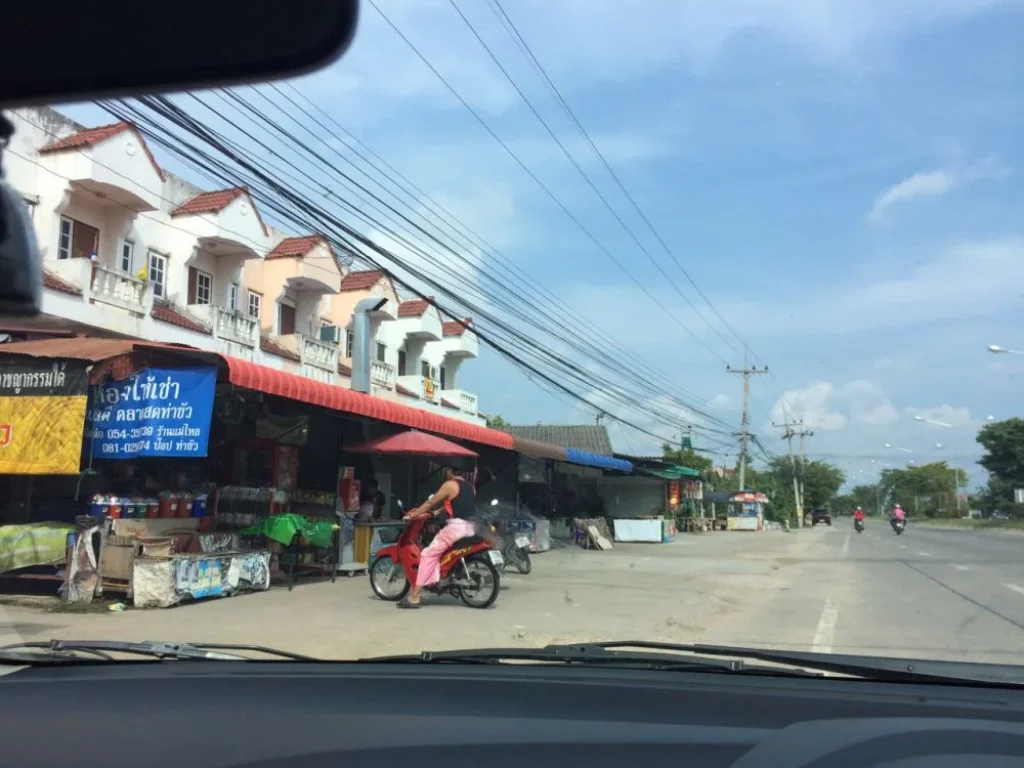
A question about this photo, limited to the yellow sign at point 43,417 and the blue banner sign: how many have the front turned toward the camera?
2

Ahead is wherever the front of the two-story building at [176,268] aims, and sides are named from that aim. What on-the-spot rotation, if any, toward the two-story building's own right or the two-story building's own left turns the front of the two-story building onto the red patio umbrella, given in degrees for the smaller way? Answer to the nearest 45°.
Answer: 0° — it already faces it

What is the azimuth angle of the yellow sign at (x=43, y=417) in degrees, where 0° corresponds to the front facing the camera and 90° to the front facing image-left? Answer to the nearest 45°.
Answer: approximately 0°

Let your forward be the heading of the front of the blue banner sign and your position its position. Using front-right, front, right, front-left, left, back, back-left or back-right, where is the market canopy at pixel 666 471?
back-left

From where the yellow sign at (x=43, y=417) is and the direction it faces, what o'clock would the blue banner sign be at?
The blue banner sign is roughly at 10 o'clock from the yellow sign.

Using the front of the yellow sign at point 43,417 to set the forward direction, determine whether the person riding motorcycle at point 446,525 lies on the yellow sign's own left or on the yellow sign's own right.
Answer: on the yellow sign's own left

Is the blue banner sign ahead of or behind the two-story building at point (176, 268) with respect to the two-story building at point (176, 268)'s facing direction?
ahead

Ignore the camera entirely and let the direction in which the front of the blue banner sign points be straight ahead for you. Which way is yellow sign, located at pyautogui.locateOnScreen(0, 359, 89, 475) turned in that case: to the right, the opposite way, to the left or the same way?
the same way

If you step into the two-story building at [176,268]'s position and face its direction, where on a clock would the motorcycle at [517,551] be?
The motorcycle is roughly at 12 o'clock from the two-story building.

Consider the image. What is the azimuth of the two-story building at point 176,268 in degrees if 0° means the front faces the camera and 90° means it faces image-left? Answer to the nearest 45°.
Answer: approximately 315°

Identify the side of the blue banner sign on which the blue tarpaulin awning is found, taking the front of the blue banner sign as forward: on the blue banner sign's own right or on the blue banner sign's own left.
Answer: on the blue banner sign's own left

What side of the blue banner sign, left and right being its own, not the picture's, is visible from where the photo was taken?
front
